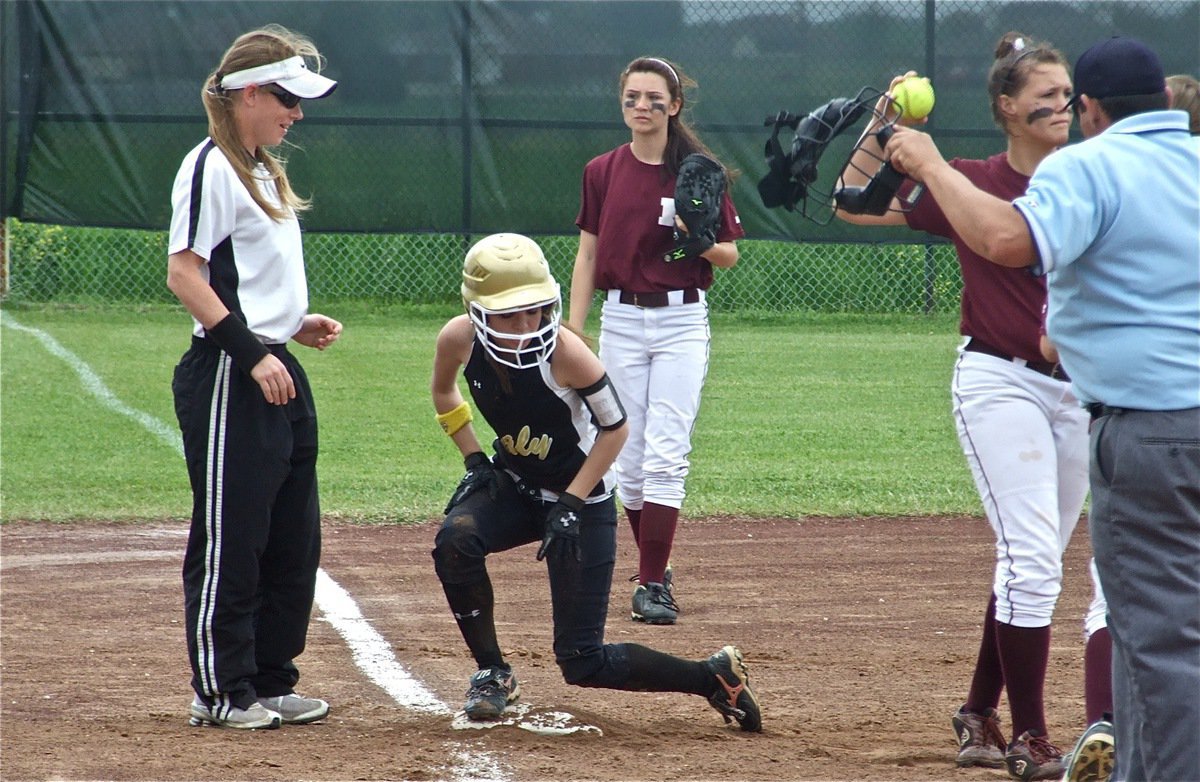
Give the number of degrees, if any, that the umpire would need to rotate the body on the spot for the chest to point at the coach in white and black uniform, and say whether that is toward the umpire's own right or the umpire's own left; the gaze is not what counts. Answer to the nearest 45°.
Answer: approximately 45° to the umpire's own left

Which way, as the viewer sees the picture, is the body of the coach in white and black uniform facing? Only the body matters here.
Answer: to the viewer's right

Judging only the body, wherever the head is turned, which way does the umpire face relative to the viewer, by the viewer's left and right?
facing away from the viewer and to the left of the viewer

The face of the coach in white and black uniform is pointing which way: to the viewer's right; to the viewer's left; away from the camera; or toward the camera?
to the viewer's right

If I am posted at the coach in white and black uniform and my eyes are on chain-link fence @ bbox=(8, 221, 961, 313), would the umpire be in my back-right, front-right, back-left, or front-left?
back-right

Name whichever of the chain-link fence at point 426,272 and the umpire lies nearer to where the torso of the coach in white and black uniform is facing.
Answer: the umpire

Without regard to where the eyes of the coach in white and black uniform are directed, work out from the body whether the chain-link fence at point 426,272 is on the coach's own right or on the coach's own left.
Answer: on the coach's own left

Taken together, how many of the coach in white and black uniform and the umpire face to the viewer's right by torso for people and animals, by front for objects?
1
